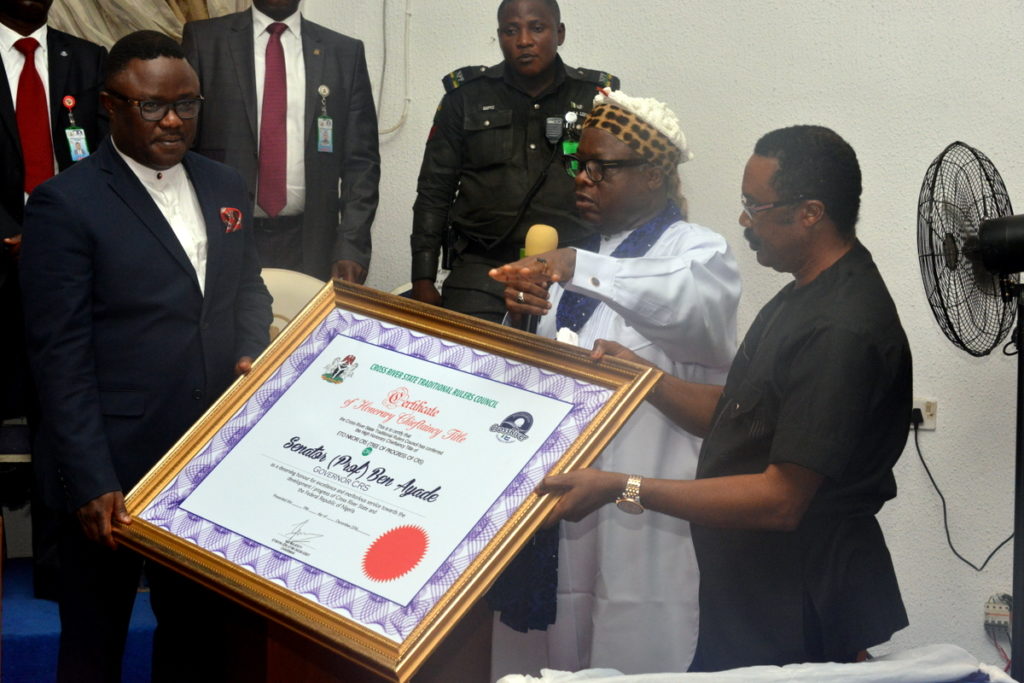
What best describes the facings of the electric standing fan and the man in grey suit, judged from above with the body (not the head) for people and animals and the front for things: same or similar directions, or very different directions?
very different directions

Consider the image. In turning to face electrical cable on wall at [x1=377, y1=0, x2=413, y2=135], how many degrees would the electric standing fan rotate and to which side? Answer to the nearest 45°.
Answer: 0° — it already faces it

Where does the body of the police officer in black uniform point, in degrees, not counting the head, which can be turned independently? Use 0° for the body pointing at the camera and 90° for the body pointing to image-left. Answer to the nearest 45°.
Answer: approximately 0°

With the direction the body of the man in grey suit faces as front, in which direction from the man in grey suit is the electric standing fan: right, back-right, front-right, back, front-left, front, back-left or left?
front-left

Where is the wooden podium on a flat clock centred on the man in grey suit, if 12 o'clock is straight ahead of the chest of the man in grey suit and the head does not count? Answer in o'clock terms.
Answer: The wooden podium is roughly at 12 o'clock from the man in grey suit.

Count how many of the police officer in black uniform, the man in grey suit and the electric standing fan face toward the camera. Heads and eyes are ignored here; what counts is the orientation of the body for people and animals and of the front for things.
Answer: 2

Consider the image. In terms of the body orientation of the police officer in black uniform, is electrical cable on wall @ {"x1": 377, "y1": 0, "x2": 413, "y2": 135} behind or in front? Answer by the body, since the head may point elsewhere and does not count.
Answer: behind

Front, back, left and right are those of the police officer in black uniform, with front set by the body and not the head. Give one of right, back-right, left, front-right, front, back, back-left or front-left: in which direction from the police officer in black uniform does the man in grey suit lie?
right

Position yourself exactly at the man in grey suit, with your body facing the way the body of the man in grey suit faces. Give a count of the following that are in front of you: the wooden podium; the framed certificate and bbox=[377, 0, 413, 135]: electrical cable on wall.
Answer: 2

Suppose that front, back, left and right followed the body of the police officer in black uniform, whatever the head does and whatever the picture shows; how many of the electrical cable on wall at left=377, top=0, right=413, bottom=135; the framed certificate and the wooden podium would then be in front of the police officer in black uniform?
2
